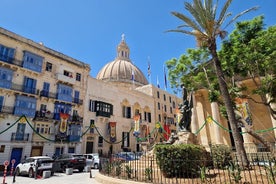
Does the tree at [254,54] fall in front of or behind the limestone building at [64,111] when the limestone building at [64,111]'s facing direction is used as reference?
in front

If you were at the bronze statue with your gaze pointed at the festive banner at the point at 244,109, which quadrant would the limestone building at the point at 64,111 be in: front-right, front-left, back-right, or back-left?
back-left

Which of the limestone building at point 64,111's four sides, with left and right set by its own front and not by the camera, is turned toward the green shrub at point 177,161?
front

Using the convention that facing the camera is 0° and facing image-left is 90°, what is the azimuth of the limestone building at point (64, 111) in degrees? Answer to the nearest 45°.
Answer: approximately 315°

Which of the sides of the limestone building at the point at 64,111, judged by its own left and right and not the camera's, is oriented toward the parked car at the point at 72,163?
front

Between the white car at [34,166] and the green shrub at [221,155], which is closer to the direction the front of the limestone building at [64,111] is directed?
the green shrub

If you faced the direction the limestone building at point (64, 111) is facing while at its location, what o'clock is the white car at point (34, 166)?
The white car is roughly at 1 o'clock from the limestone building.
